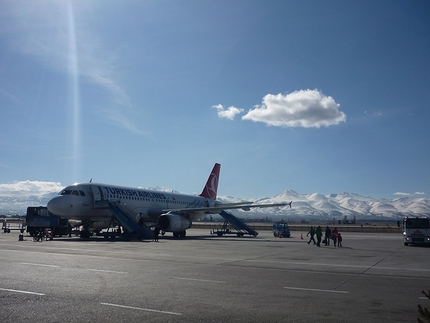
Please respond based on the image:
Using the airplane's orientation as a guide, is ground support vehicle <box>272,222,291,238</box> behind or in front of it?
behind

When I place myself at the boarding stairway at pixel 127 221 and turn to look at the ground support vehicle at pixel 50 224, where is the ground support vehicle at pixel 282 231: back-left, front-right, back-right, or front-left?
back-right

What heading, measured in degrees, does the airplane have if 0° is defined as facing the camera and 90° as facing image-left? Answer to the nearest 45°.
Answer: approximately 45°

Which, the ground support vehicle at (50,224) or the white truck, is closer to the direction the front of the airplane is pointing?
the ground support vehicle

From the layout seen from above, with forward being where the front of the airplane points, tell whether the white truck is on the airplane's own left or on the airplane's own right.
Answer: on the airplane's own left
